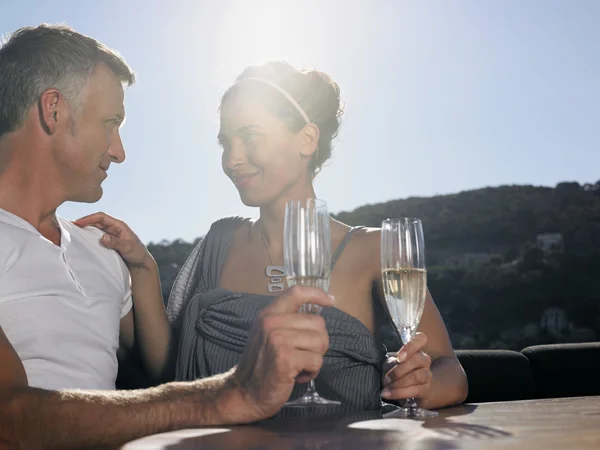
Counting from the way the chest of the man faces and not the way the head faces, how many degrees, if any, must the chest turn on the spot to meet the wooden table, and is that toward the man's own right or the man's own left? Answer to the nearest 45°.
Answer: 0° — they already face it

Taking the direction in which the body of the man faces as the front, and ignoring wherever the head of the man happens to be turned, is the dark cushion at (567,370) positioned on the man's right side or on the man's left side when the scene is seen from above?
on the man's left side

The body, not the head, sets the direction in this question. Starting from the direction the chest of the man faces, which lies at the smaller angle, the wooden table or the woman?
the wooden table

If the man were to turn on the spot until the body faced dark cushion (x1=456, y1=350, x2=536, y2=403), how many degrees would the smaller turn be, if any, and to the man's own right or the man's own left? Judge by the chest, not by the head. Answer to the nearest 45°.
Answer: approximately 90° to the man's own left

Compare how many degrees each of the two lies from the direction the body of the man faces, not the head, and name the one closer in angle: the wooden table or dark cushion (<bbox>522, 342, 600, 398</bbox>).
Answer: the wooden table

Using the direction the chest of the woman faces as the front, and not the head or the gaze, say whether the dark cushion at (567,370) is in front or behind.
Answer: behind

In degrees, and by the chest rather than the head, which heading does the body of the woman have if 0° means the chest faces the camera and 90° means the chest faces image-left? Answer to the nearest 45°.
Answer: approximately 45°

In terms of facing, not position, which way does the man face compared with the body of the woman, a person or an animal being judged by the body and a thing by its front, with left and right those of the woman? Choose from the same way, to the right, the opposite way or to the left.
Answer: to the left

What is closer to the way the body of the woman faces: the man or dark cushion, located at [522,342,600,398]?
the man
